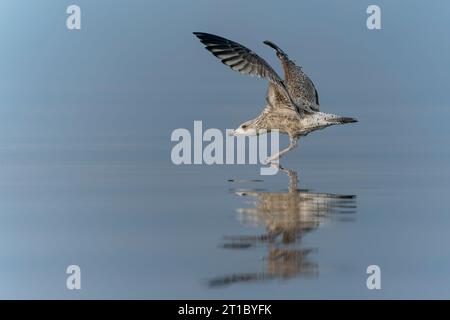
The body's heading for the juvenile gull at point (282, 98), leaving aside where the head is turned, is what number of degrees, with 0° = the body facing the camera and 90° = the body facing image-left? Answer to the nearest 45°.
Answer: approximately 90°
